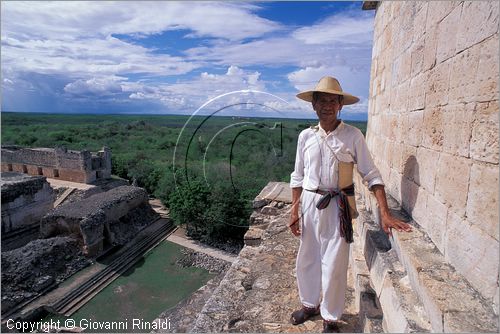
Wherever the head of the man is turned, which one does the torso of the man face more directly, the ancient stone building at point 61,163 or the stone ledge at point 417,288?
the stone ledge
